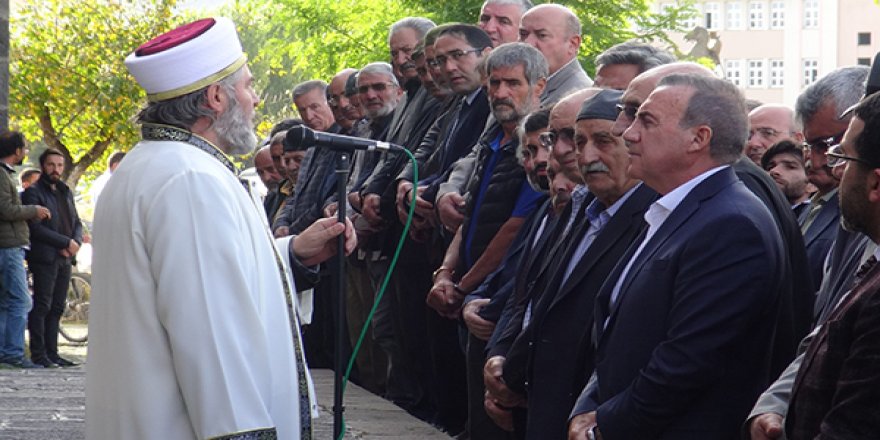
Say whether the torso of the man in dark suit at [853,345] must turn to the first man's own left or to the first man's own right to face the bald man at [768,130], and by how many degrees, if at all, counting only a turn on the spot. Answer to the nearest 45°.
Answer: approximately 90° to the first man's own right

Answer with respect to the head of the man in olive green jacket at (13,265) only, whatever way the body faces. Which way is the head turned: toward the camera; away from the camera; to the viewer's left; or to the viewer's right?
to the viewer's right

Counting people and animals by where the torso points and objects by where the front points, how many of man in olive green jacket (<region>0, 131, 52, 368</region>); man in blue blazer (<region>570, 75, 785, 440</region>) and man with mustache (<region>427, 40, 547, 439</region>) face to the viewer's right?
1

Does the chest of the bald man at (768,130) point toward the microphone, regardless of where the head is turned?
yes

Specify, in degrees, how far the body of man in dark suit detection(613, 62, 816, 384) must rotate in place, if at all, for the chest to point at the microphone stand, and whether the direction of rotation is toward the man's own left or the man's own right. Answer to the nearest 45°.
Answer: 0° — they already face it

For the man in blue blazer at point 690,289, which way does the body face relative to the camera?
to the viewer's left

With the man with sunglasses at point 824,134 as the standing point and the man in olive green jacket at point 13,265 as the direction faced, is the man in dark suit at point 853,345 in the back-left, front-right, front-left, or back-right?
back-left

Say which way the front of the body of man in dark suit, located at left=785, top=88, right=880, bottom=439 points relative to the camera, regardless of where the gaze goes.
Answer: to the viewer's left

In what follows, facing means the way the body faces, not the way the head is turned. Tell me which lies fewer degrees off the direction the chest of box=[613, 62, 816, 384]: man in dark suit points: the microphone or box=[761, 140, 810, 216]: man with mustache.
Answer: the microphone

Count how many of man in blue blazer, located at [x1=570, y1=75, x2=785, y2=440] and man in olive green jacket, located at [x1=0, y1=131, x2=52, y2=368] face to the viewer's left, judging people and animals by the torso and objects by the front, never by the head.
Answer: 1

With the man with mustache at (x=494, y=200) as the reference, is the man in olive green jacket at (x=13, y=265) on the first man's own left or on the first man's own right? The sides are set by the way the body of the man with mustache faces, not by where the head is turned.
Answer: on the first man's own right

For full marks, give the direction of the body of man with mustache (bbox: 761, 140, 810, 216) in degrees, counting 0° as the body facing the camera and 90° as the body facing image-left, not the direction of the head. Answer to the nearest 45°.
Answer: approximately 45°
